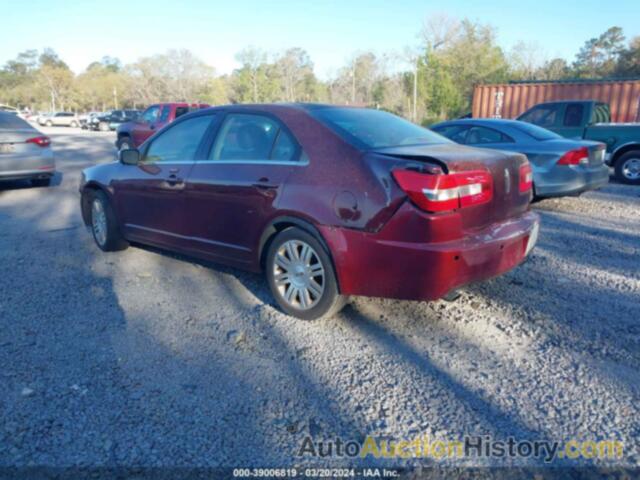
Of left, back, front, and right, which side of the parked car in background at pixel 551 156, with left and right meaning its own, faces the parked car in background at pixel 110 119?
front

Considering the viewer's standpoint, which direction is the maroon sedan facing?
facing away from the viewer and to the left of the viewer

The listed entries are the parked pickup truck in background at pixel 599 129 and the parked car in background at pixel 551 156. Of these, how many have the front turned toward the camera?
0

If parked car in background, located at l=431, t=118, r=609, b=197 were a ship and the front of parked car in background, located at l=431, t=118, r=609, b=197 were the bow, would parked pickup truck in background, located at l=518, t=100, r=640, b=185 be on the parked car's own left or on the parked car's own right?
on the parked car's own right

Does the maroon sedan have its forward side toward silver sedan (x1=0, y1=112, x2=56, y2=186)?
yes

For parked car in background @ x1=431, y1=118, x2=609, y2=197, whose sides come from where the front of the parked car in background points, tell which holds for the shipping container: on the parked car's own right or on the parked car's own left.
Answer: on the parked car's own right

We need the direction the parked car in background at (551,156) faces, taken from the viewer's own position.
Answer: facing away from the viewer and to the left of the viewer

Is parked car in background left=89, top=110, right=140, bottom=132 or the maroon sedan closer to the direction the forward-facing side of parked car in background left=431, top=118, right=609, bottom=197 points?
the parked car in background
